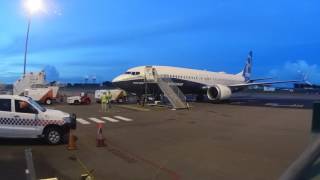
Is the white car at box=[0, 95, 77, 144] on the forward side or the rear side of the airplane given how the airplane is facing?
on the forward side

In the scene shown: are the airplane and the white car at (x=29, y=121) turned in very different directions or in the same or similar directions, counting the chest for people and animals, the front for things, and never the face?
very different directions

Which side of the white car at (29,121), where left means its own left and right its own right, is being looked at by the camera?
right

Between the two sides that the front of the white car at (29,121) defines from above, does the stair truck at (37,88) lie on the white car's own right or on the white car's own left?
on the white car's own left

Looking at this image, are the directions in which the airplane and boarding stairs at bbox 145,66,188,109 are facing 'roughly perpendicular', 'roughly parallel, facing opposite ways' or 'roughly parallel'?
roughly perpendicular

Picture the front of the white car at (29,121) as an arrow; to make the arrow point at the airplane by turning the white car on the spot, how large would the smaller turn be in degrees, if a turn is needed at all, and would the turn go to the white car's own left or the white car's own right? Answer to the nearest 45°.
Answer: approximately 45° to the white car's own left

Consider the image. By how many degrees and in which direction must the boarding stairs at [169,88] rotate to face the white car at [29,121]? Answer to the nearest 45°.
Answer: approximately 45° to its right

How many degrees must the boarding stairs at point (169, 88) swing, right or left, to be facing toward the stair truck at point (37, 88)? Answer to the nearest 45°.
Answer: approximately 135° to its right

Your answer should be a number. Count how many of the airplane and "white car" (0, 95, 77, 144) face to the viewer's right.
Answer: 1
